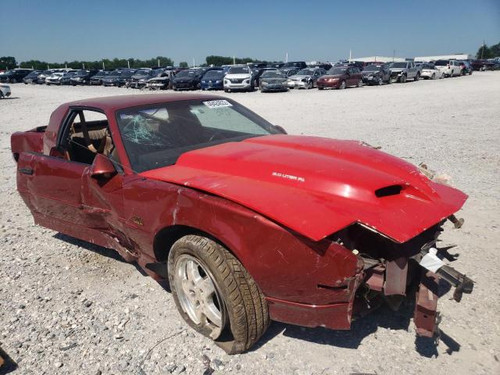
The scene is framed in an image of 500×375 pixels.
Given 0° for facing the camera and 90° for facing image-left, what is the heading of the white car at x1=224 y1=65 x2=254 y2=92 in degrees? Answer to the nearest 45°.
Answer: approximately 0°

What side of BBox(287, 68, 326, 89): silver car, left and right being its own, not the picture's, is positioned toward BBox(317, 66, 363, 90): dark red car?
left

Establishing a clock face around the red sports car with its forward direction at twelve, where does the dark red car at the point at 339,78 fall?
The dark red car is roughly at 8 o'clock from the red sports car.

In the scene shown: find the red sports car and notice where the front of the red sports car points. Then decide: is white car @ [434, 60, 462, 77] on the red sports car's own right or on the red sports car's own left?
on the red sports car's own left

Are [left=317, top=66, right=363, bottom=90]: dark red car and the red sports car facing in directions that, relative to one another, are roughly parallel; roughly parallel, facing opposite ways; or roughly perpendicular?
roughly perpendicular

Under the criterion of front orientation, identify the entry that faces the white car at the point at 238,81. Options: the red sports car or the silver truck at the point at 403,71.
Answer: the silver truck

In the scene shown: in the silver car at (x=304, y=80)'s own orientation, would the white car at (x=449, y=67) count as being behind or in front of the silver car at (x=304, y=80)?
behind

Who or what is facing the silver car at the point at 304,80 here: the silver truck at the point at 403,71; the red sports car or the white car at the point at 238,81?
the silver truck

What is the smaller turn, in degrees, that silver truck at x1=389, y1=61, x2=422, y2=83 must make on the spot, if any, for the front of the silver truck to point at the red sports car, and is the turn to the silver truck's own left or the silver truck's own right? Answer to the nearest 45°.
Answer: approximately 45° to the silver truck's own left

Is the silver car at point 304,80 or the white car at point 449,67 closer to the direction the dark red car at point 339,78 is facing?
the silver car

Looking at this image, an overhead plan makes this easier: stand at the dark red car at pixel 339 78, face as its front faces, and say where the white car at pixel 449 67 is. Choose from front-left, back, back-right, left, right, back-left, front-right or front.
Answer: back

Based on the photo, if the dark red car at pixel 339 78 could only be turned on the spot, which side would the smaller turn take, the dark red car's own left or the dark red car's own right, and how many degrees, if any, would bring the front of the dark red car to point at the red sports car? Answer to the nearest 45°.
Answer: approximately 45° to the dark red car's own left

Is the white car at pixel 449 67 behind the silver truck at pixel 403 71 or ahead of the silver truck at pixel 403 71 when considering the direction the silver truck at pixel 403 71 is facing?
behind
